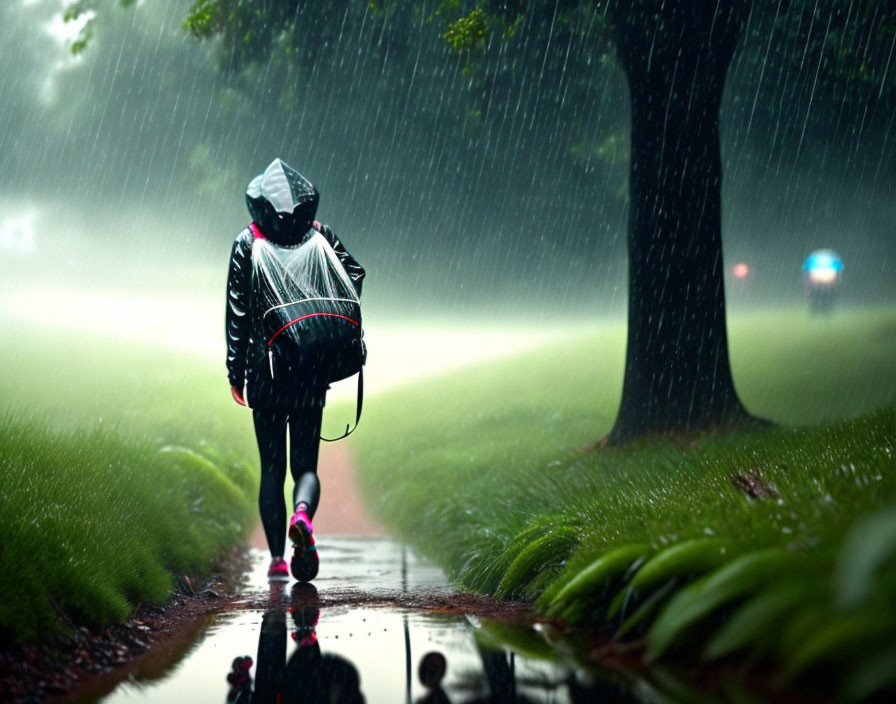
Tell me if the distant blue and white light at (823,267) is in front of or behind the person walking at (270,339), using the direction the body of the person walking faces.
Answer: in front

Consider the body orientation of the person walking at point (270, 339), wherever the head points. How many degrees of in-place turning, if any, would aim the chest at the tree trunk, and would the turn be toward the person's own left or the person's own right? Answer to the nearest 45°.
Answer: approximately 45° to the person's own right

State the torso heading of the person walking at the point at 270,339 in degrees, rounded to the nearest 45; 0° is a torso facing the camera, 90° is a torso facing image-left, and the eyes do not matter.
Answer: approximately 180°
